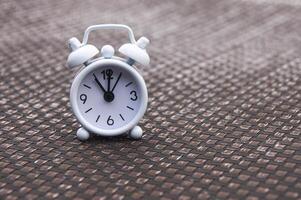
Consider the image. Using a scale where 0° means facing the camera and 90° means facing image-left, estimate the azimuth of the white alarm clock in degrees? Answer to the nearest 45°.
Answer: approximately 0°
